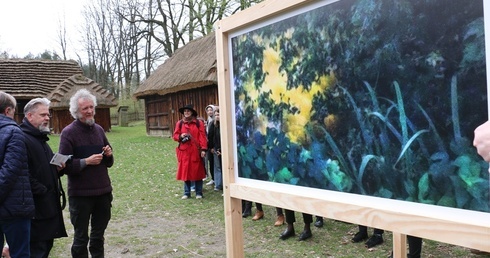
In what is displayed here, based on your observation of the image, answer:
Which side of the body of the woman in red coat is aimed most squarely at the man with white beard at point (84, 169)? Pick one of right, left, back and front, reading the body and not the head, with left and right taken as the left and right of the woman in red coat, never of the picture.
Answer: front

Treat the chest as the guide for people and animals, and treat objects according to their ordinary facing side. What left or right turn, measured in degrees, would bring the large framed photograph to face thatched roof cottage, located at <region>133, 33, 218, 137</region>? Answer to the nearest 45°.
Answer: approximately 90° to its right

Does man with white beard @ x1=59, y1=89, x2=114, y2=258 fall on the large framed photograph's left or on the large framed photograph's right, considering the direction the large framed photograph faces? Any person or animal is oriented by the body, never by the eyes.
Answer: on its right

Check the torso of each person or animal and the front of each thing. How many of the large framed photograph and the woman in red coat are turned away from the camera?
0

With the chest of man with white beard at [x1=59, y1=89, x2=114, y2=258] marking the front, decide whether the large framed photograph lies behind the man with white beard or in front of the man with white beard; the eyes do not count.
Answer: in front

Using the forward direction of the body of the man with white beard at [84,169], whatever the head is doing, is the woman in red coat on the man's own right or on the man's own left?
on the man's own left

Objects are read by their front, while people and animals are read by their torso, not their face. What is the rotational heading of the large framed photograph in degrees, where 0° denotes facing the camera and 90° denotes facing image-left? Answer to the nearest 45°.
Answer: approximately 45°

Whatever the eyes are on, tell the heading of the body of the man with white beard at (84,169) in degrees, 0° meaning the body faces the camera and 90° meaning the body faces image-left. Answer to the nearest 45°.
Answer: approximately 315°

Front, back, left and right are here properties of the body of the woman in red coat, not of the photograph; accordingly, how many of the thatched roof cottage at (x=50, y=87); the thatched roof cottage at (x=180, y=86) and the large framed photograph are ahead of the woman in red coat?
1

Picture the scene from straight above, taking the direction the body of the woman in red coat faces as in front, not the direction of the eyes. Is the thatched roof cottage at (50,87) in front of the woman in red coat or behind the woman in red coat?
behind

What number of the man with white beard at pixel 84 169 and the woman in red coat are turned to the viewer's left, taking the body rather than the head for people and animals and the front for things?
0

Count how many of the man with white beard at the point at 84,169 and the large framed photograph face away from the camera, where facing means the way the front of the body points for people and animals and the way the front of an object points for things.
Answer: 0
